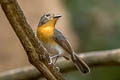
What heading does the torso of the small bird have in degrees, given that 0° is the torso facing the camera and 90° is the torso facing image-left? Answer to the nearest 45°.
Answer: approximately 45°
